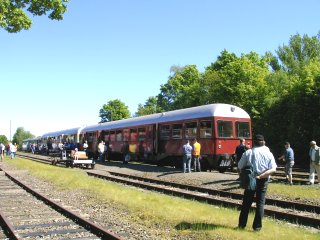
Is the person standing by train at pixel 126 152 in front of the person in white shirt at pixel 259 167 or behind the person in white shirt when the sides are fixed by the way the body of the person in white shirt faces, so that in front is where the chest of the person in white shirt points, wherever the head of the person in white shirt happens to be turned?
in front

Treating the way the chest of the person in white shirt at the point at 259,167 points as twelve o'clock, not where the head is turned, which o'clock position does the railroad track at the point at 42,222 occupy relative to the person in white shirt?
The railroad track is roughly at 9 o'clock from the person in white shirt.

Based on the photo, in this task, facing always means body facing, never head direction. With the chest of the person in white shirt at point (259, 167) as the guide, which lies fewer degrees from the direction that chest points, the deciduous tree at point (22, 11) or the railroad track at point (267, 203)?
the railroad track

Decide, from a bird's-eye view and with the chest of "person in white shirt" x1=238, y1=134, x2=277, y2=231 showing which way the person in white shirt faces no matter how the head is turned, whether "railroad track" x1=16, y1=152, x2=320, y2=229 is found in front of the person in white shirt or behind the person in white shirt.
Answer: in front

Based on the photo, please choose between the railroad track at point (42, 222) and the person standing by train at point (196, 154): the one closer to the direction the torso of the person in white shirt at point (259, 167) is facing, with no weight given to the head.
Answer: the person standing by train

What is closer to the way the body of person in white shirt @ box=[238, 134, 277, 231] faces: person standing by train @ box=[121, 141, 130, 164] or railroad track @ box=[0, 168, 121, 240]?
the person standing by train

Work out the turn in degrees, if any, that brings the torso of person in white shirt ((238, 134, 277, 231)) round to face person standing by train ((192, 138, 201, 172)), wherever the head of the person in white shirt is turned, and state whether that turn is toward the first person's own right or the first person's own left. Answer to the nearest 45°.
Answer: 0° — they already face them

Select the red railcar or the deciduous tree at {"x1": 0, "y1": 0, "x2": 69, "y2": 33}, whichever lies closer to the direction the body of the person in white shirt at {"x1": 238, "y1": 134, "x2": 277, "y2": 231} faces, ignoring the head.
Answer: the red railcar

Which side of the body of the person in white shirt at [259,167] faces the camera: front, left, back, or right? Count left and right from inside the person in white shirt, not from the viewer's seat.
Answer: back

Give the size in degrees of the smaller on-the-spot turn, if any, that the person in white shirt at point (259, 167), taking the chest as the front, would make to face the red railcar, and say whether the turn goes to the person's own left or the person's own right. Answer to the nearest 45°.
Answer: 0° — they already face it
